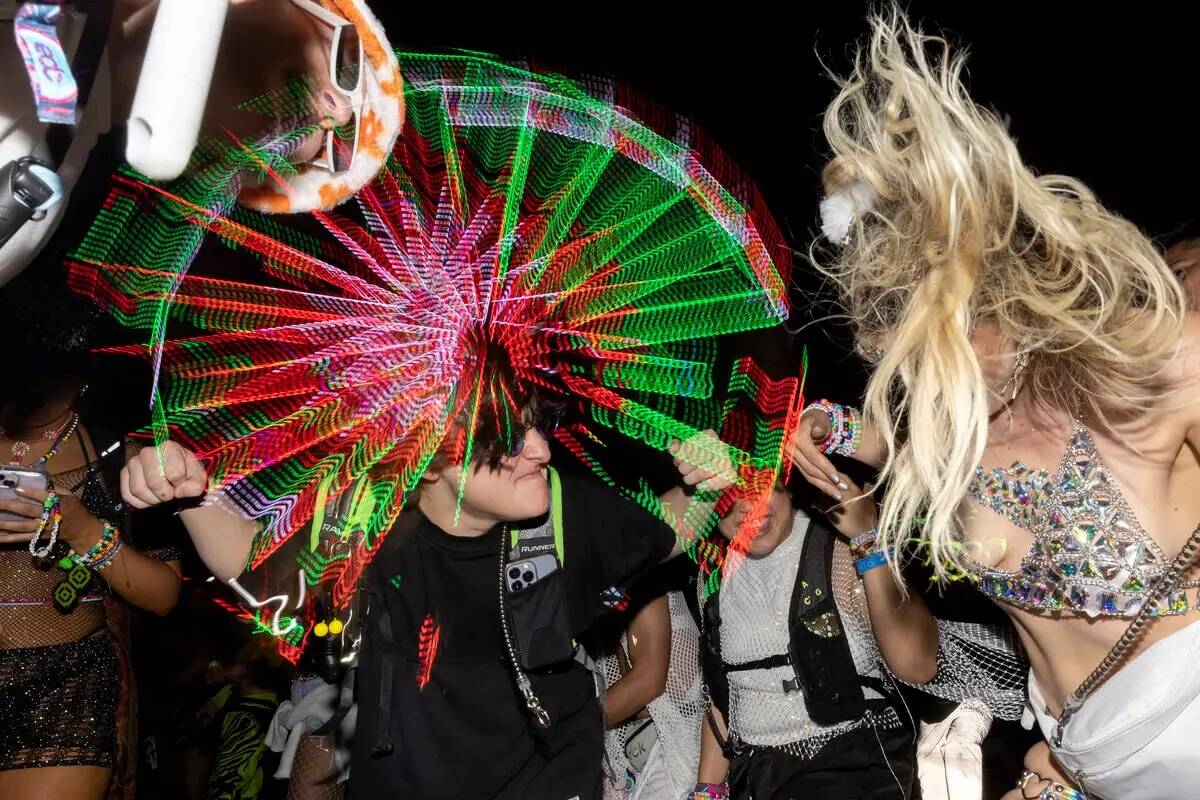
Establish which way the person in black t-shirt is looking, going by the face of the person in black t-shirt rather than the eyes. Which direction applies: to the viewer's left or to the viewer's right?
to the viewer's right

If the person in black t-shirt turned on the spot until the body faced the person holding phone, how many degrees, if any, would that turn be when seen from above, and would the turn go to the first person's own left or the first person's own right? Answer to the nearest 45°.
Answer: approximately 135° to the first person's own right

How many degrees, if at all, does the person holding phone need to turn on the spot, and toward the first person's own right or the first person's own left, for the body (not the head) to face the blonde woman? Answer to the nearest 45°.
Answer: approximately 45° to the first person's own left

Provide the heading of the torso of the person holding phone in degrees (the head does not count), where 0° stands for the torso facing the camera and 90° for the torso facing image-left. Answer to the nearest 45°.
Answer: approximately 0°
